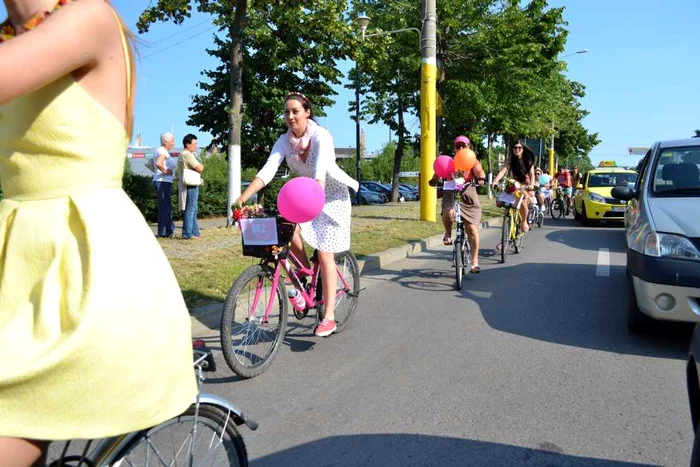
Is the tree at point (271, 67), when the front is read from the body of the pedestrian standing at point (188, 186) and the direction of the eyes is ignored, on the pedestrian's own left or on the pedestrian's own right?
on the pedestrian's own left

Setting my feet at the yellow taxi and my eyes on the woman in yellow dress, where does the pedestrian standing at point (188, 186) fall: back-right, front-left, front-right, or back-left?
front-right

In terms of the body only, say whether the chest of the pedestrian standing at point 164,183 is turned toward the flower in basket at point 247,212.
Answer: no

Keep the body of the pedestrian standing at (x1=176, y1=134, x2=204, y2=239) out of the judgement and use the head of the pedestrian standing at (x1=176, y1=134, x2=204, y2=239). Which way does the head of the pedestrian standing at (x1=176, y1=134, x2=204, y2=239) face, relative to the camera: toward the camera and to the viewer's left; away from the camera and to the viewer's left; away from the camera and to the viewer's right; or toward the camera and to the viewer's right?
toward the camera and to the viewer's right

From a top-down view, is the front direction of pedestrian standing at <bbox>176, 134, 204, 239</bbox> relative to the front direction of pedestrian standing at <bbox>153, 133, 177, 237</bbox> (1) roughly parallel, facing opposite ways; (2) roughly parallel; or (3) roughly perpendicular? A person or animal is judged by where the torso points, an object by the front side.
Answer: roughly parallel

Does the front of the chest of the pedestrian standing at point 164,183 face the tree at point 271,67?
no
